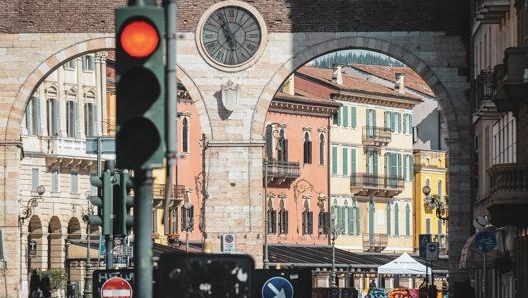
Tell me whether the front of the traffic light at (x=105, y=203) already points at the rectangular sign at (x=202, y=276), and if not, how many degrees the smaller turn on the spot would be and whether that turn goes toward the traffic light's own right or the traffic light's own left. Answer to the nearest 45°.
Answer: approximately 90° to the traffic light's own left

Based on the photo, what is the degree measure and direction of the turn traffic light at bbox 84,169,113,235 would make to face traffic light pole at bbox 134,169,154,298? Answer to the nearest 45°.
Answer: approximately 90° to its left

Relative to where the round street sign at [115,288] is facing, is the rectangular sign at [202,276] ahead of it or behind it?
ahead
